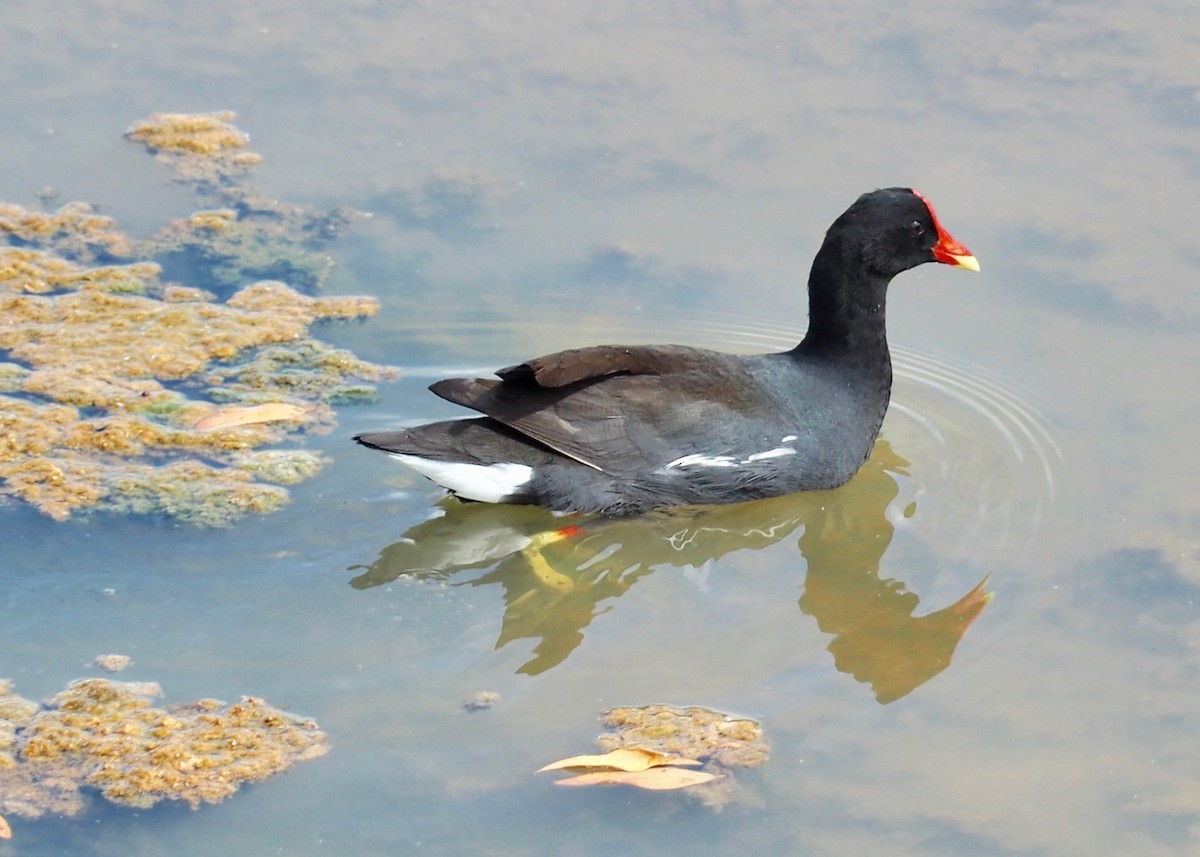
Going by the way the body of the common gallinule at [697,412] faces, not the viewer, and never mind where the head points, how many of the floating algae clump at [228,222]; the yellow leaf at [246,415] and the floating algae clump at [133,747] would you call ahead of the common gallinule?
0

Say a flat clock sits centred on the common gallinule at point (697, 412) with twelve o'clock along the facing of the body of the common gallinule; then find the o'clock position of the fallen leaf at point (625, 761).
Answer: The fallen leaf is roughly at 3 o'clock from the common gallinule.

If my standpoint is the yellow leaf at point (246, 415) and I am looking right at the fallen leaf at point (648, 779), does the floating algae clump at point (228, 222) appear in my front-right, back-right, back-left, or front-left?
back-left

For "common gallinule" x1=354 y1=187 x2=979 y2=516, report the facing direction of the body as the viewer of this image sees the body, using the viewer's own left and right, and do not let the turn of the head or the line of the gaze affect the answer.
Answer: facing to the right of the viewer

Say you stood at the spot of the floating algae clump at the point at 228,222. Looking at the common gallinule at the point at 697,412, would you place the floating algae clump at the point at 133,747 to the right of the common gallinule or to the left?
right

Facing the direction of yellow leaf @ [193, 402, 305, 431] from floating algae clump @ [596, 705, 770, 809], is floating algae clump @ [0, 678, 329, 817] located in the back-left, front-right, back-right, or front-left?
front-left

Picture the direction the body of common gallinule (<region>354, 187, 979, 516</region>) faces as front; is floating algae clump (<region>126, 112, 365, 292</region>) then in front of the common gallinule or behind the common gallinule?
behind

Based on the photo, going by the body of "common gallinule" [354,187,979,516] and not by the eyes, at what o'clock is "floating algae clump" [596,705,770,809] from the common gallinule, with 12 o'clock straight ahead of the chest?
The floating algae clump is roughly at 3 o'clock from the common gallinule.

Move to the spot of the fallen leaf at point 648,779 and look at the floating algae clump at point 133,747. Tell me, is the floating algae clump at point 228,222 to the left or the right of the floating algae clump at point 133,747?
right

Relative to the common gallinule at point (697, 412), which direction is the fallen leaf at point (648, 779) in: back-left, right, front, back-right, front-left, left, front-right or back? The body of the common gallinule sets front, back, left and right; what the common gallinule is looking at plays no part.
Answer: right

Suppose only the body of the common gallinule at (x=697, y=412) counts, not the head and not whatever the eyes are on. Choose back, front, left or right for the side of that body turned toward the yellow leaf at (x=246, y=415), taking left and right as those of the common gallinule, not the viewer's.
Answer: back

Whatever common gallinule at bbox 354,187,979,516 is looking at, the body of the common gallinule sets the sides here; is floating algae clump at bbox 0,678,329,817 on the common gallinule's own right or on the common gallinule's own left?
on the common gallinule's own right
